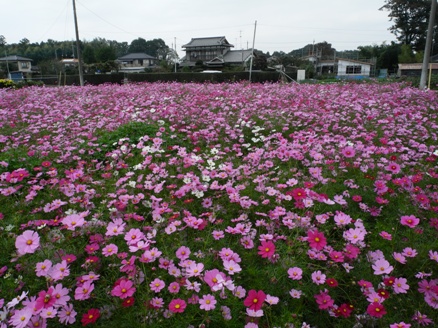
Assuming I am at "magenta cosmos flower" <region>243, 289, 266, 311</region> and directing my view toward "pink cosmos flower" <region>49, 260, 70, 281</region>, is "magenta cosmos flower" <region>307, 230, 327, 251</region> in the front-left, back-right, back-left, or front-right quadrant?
back-right

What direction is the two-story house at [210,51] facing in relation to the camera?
toward the camera

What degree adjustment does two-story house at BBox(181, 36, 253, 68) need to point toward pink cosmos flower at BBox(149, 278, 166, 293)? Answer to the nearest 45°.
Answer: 0° — it already faces it

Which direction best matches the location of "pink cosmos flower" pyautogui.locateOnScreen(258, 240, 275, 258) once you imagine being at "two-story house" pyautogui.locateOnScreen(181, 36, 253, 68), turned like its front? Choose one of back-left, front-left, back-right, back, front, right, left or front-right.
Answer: front

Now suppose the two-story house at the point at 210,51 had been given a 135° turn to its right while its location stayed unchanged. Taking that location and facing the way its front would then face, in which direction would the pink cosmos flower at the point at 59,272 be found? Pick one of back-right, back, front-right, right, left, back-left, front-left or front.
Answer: back-left

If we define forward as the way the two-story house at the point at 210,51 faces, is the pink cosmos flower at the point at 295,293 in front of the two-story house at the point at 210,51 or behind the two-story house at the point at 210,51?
in front

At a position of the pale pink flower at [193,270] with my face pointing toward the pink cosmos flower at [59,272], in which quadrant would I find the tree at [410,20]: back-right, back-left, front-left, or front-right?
back-right

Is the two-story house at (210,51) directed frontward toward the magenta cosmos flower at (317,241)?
yes

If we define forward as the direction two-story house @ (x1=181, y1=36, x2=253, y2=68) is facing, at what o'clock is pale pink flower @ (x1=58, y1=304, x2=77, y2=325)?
The pale pink flower is roughly at 12 o'clock from the two-story house.

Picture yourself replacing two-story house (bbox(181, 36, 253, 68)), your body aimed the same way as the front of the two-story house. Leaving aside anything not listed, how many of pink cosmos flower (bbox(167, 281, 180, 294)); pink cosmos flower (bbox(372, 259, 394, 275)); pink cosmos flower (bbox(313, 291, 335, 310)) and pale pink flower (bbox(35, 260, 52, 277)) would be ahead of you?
4

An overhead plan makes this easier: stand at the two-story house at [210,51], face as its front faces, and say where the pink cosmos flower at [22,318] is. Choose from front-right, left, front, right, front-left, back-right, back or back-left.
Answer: front

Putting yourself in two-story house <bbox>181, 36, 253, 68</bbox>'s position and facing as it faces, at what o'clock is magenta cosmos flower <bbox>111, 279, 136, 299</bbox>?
The magenta cosmos flower is roughly at 12 o'clock from the two-story house.

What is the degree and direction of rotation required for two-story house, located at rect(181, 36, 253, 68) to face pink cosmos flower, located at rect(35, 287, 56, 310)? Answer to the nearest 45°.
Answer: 0° — it already faces it

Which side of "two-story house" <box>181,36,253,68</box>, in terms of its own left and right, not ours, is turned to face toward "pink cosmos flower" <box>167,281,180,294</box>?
front

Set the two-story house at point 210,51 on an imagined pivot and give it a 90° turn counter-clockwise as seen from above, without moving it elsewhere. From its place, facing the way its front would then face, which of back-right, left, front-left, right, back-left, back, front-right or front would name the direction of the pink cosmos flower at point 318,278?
right

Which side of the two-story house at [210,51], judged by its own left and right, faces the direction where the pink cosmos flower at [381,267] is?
front

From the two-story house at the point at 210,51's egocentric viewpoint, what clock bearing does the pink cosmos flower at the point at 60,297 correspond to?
The pink cosmos flower is roughly at 12 o'clock from the two-story house.

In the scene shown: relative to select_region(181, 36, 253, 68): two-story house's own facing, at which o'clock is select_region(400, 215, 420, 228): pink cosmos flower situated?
The pink cosmos flower is roughly at 12 o'clock from the two-story house.

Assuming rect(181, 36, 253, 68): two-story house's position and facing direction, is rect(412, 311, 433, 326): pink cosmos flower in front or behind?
in front
